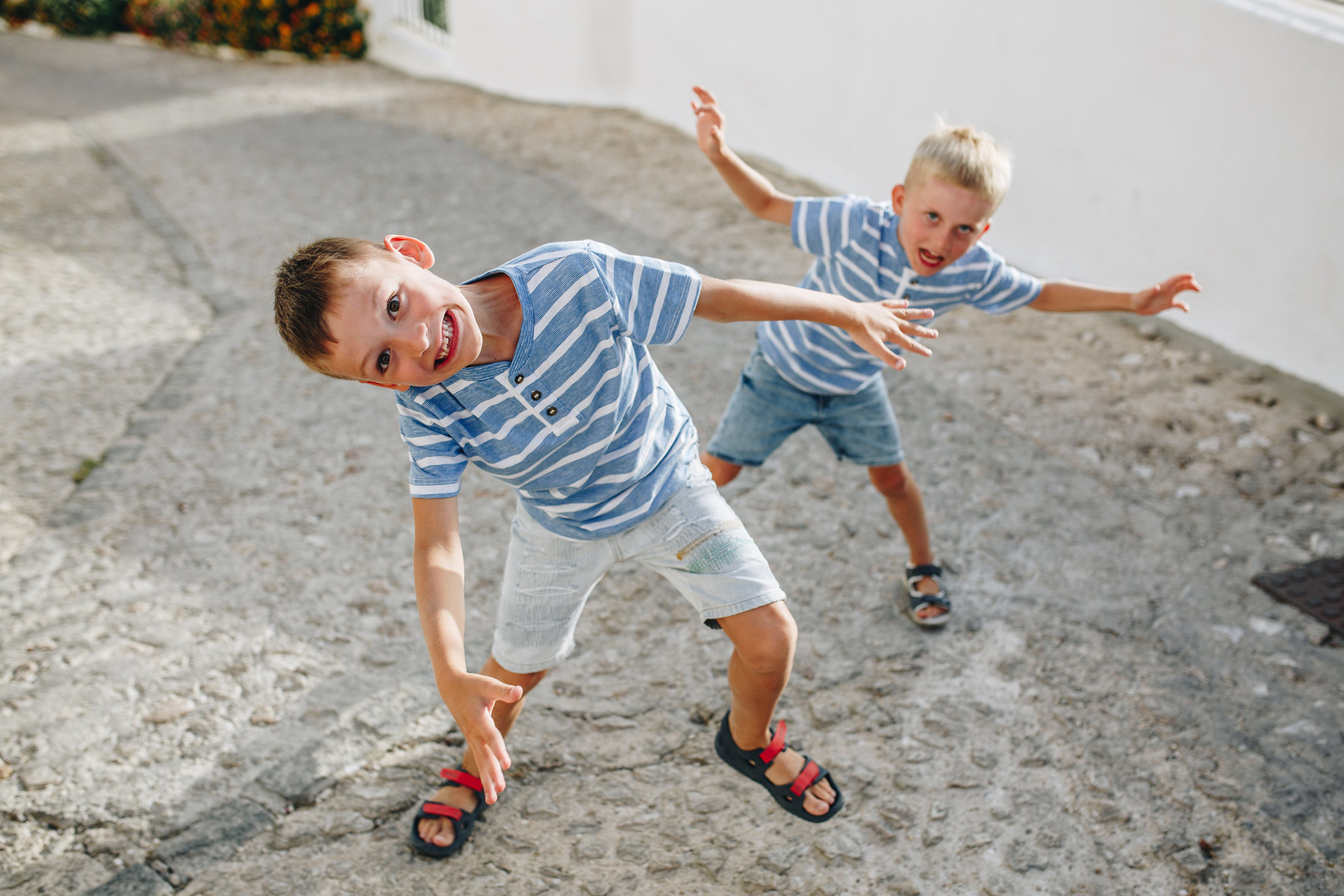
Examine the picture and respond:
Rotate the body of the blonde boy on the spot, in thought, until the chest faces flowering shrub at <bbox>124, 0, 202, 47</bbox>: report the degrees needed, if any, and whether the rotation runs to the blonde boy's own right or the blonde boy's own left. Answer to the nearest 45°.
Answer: approximately 135° to the blonde boy's own right

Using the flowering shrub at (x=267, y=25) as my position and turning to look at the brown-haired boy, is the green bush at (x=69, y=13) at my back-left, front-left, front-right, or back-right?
back-right

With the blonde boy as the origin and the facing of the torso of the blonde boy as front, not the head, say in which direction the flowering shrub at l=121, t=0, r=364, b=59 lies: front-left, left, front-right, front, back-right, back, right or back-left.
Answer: back-right

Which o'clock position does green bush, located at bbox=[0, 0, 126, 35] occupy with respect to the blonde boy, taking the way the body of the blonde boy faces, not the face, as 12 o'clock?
The green bush is roughly at 4 o'clock from the blonde boy.

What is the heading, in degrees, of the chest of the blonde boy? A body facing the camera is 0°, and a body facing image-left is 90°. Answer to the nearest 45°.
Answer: approximately 0°
